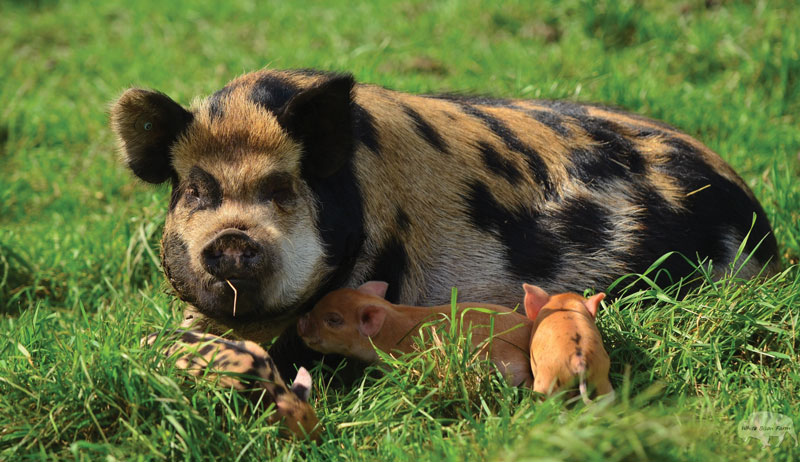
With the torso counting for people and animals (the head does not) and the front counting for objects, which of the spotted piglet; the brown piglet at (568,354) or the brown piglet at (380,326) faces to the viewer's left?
the brown piglet at (380,326)

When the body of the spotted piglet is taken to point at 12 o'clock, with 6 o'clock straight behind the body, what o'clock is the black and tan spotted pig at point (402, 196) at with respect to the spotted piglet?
The black and tan spotted pig is roughly at 9 o'clock from the spotted piglet.

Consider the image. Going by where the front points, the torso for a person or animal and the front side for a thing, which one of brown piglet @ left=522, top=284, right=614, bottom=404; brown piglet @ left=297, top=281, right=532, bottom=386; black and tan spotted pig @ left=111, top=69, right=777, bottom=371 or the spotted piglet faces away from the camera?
brown piglet @ left=522, top=284, right=614, bottom=404

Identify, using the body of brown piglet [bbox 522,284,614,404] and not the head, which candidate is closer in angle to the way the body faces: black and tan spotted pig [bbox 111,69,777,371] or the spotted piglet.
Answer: the black and tan spotted pig

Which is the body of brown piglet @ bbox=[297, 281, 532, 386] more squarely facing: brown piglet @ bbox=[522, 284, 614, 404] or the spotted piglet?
the spotted piglet

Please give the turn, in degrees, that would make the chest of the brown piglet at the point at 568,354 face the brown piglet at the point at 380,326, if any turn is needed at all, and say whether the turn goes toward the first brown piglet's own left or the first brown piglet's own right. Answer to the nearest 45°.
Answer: approximately 90° to the first brown piglet's own left

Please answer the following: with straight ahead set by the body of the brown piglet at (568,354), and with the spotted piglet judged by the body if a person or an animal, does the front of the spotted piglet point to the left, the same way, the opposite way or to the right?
to the right

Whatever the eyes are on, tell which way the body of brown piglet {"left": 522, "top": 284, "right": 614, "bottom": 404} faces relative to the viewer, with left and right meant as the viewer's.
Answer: facing away from the viewer

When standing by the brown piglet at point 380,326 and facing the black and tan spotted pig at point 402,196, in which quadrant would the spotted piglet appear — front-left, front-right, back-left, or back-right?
back-left

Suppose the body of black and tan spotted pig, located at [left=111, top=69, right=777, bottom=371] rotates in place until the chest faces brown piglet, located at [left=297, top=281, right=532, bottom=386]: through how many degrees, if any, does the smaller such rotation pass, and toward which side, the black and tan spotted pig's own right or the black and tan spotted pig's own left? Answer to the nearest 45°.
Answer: approximately 45° to the black and tan spotted pig's own left

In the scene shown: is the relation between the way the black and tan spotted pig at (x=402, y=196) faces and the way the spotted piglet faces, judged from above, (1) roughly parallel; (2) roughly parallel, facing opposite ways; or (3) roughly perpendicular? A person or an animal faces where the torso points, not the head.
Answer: roughly perpendicular

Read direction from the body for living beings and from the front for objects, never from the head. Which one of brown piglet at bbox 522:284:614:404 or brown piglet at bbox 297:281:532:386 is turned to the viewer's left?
brown piglet at bbox 297:281:532:386

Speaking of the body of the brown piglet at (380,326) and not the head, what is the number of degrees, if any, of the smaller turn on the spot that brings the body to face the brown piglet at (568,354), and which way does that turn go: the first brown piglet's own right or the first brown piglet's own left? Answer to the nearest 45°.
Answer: approximately 135° to the first brown piglet's own left

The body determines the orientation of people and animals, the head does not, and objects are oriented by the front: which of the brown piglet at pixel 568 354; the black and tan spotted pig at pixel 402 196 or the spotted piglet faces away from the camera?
the brown piglet

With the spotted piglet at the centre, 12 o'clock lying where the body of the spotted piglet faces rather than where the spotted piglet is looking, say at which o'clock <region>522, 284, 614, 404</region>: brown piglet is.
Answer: The brown piglet is roughly at 11 o'clock from the spotted piglet.

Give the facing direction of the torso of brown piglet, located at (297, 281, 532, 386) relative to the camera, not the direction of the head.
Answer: to the viewer's left

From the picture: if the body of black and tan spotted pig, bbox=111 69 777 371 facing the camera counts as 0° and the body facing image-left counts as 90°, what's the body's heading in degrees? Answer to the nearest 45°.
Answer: approximately 45°
